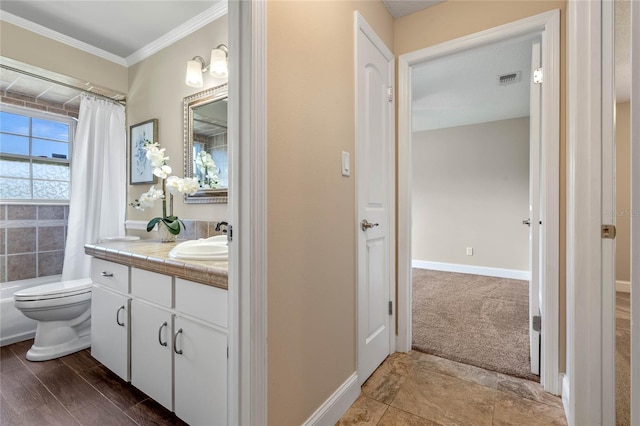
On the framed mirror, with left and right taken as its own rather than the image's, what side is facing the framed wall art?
right

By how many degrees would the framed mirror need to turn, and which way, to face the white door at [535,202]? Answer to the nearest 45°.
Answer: approximately 90° to its left

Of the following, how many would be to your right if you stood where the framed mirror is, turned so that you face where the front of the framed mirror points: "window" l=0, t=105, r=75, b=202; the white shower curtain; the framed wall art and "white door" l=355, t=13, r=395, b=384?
3

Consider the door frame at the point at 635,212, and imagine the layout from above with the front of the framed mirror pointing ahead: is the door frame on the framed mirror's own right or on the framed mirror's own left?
on the framed mirror's own left

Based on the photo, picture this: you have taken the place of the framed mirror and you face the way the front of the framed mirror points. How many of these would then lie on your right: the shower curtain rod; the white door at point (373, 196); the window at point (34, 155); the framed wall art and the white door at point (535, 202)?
3
